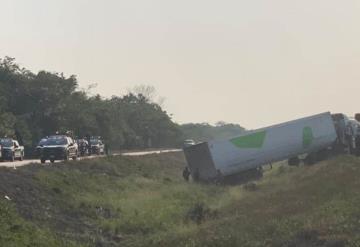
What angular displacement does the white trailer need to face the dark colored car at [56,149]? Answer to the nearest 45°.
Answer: approximately 135° to its left

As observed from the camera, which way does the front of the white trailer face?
facing away from the viewer and to the right of the viewer

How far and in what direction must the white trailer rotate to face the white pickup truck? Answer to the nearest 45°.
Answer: approximately 135° to its left
